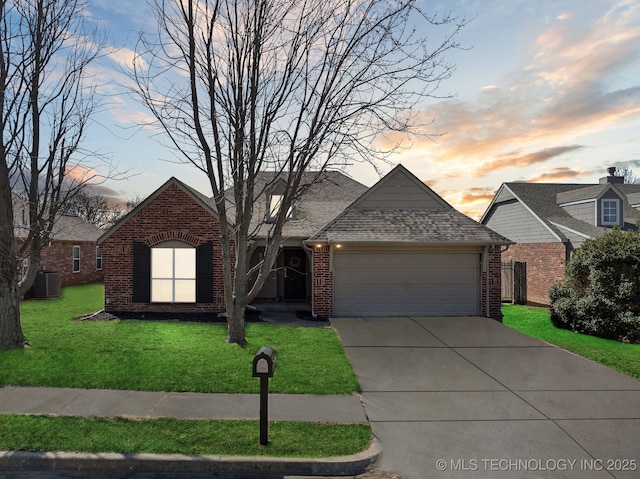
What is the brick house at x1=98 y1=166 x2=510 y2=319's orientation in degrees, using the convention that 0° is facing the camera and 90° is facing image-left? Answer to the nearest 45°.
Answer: approximately 0°

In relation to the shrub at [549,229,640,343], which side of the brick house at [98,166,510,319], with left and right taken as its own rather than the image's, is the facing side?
left

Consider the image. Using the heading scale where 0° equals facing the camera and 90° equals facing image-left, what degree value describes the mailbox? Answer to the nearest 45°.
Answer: approximately 0°

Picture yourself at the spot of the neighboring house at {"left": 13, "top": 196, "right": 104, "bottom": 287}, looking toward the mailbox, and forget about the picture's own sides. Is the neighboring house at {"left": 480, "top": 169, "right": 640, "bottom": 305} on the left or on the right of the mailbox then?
left

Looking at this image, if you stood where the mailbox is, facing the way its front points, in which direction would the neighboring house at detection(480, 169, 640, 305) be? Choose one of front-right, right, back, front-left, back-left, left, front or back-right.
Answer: back-left

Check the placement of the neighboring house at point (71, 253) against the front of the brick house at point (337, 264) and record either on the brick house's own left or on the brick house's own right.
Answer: on the brick house's own right

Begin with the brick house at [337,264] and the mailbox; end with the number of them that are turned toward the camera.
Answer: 2
